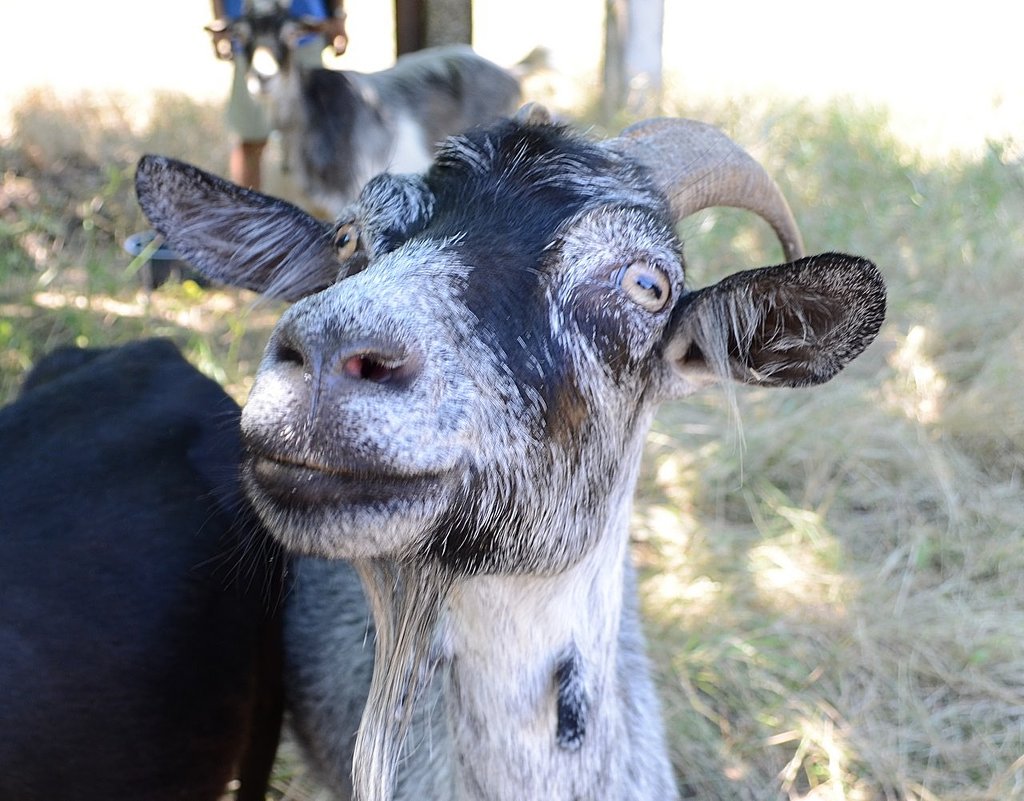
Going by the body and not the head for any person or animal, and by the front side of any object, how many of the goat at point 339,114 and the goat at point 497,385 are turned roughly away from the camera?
0

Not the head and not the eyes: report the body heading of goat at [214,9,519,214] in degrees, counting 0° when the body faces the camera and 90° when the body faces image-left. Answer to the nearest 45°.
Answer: approximately 45°

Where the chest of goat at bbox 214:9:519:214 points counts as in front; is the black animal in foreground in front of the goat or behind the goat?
in front

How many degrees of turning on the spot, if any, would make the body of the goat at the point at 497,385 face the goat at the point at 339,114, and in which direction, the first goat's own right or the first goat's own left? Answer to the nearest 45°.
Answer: approximately 135° to the first goat's own right

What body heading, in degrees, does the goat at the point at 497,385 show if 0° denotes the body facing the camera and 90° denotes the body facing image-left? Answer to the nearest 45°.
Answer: approximately 45°

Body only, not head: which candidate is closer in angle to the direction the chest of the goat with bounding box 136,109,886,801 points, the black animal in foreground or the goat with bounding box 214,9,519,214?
the black animal in foreground

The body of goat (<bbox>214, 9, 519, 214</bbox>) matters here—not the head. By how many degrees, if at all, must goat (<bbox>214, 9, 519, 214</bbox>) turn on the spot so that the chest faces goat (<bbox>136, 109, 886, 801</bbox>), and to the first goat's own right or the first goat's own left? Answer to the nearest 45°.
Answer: approximately 45° to the first goat's own left
